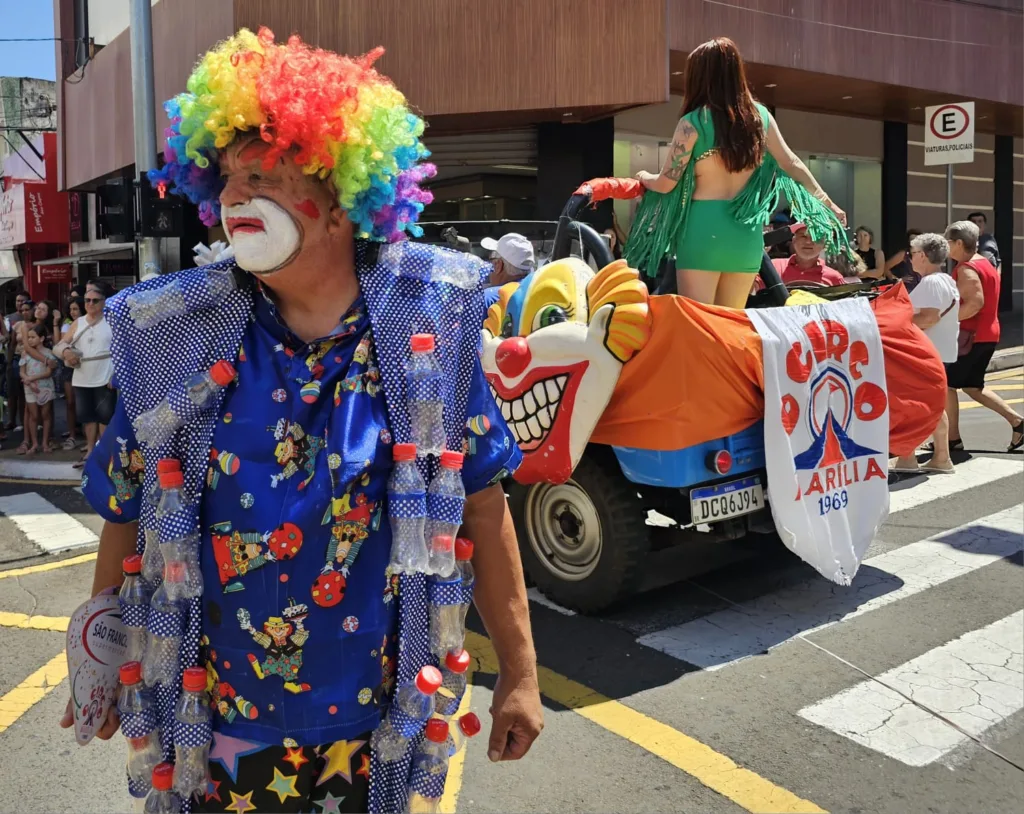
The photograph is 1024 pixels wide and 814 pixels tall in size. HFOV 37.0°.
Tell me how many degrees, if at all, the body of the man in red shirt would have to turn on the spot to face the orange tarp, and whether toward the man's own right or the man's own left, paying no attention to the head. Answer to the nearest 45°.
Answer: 0° — they already face it

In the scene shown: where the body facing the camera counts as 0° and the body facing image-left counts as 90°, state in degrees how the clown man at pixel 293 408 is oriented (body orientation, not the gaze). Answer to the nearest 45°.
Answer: approximately 0°

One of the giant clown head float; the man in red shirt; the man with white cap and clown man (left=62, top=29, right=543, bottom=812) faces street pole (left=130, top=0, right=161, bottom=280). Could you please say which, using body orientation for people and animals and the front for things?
the man with white cap

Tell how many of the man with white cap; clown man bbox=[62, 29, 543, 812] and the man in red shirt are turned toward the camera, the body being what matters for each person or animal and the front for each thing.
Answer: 2

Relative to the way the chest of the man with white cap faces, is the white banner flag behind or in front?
behind

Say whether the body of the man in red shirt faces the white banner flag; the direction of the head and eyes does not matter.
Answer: yes

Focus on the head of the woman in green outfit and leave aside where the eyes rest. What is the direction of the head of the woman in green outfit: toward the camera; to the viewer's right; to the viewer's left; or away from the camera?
away from the camera

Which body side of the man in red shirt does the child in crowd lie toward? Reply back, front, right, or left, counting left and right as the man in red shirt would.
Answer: right

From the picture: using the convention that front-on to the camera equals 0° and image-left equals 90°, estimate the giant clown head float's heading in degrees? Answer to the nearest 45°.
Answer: approximately 45°

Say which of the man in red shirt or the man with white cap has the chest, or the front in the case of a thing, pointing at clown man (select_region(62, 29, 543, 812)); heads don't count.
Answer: the man in red shirt
